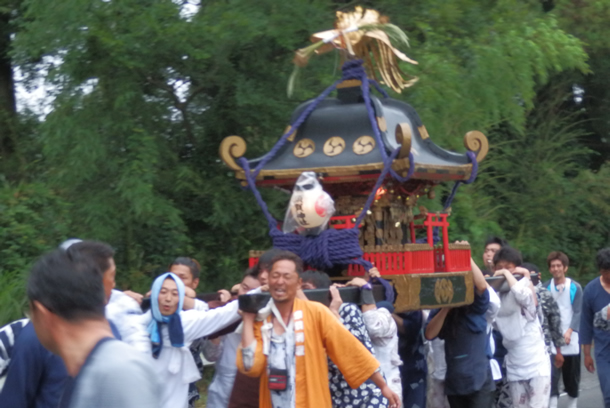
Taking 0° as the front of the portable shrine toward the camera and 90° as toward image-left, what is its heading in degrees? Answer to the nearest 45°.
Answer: approximately 45°

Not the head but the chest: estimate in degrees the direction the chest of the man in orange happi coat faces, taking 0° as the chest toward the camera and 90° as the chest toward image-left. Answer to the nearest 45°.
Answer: approximately 45°
